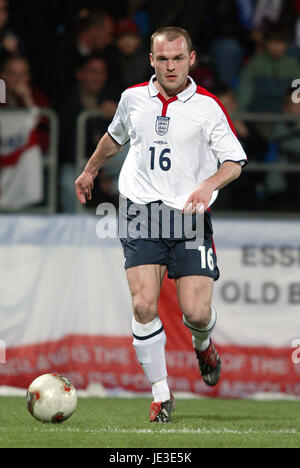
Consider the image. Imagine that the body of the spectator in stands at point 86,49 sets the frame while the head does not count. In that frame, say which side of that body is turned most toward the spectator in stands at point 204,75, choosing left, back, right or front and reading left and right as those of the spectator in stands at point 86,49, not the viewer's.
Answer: left

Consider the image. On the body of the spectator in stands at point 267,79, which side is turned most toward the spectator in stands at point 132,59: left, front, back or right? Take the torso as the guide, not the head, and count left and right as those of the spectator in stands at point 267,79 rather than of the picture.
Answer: right

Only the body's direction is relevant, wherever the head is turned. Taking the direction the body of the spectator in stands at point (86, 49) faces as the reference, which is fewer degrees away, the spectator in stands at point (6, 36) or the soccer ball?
the soccer ball

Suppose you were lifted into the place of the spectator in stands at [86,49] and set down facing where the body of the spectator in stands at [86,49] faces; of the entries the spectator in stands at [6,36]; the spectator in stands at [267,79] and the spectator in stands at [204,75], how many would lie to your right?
1
